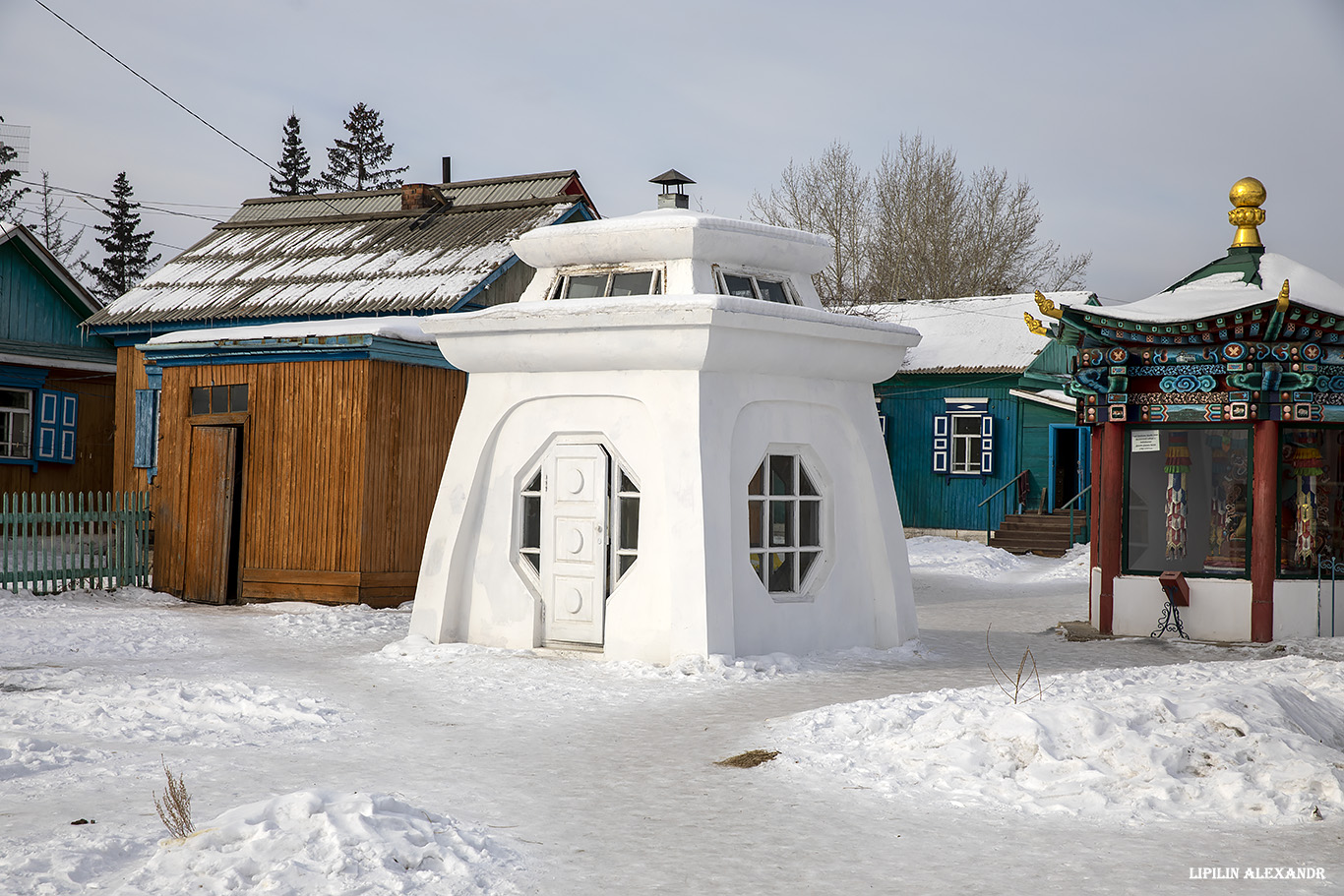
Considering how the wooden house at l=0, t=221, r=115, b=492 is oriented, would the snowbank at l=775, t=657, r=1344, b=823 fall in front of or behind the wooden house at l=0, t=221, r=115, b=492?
in front

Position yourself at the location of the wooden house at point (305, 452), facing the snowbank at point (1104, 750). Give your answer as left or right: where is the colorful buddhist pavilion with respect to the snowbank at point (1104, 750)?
left

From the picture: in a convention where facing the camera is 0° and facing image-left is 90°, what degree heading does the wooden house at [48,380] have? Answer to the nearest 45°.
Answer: approximately 0°

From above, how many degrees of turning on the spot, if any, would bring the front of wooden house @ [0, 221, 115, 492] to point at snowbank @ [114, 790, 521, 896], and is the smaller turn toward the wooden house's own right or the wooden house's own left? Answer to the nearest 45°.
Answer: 0° — it already faces it

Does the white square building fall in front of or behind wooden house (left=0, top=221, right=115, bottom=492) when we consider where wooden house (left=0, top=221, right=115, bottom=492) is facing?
in front

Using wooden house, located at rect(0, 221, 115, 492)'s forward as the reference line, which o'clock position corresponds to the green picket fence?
The green picket fence is roughly at 12 o'clock from the wooden house.

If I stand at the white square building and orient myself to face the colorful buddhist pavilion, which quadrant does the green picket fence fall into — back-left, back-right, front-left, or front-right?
back-left

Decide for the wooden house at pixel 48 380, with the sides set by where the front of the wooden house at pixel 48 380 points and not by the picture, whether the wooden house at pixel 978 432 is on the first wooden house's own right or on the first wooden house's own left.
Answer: on the first wooden house's own left
